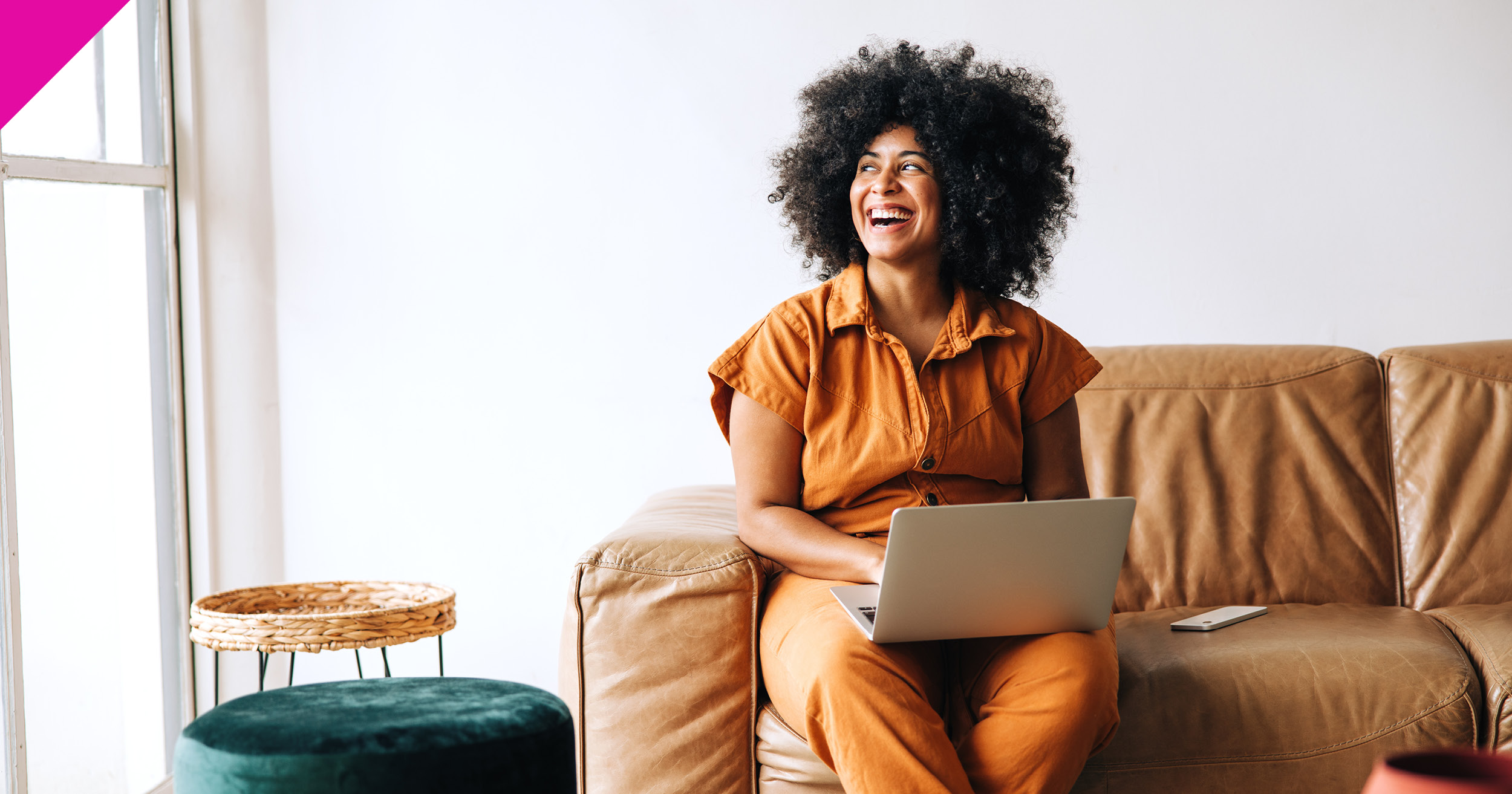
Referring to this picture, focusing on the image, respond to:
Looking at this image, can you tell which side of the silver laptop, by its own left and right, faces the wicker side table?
left

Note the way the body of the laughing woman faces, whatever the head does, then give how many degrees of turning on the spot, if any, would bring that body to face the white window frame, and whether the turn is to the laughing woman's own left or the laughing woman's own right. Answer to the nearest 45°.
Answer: approximately 90° to the laughing woman's own right

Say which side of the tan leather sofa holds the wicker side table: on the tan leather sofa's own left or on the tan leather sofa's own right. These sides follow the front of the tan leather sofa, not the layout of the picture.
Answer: on the tan leather sofa's own right

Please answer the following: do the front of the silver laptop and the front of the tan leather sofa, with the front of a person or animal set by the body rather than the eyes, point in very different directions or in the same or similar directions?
very different directions

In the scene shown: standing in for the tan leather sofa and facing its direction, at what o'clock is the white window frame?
The white window frame is roughly at 3 o'clock from the tan leather sofa.

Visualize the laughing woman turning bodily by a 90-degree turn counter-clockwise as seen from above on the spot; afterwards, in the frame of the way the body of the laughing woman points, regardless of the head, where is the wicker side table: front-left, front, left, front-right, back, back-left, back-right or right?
back

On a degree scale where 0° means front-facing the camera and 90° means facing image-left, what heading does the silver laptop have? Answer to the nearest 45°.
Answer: approximately 180°

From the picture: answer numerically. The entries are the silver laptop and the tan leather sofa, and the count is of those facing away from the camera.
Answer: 1

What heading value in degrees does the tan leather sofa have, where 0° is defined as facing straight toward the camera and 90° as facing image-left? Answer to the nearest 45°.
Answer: approximately 0°

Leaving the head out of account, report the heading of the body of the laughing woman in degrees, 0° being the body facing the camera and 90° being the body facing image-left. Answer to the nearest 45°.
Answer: approximately 0°
